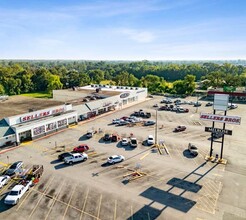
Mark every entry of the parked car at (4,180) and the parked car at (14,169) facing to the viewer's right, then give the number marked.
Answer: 0

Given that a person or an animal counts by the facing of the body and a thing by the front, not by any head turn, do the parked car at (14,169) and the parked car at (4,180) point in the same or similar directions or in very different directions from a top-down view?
same or similar directions

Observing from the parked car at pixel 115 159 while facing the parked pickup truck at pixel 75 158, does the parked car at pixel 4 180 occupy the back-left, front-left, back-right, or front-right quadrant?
front-left

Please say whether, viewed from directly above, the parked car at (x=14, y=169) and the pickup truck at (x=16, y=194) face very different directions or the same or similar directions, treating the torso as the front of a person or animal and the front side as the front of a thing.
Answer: same or similar directions

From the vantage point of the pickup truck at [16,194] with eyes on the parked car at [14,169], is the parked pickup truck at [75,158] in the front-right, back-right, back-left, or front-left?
front-right
